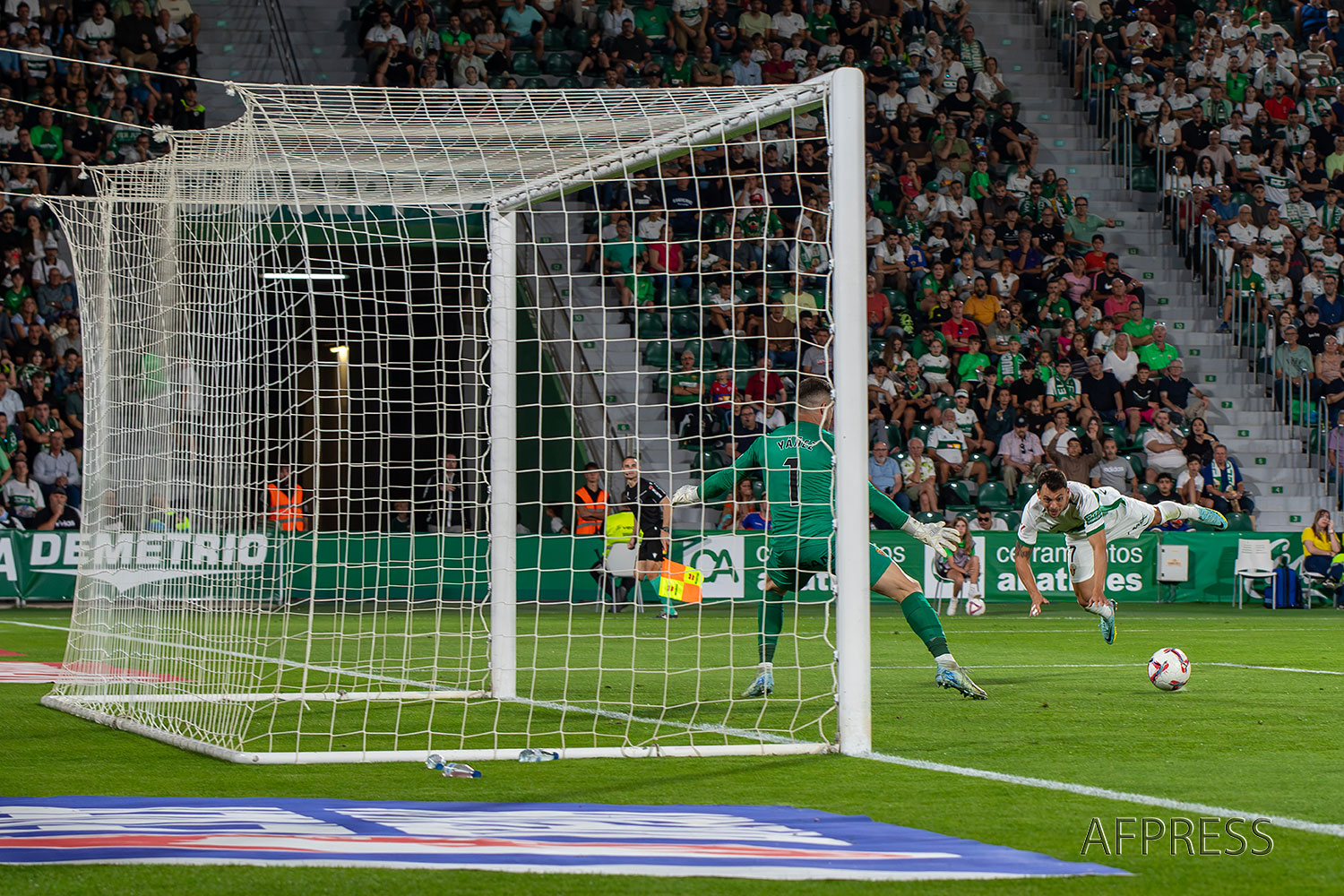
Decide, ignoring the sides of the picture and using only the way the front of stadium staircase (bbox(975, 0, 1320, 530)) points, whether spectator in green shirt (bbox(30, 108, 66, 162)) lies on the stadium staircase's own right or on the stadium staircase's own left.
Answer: on the stadium staircase's own right

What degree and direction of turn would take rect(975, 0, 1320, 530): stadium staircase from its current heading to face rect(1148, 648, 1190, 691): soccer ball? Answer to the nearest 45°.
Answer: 0° — it already faces it

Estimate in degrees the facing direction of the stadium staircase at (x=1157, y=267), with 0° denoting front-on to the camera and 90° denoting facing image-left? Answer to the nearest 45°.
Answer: approximately 0°

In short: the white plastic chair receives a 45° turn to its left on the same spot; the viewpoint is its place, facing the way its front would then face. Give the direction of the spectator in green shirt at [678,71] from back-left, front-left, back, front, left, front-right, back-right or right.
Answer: back-right

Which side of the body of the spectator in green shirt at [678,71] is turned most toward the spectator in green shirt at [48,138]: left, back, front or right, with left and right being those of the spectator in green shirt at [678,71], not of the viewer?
right

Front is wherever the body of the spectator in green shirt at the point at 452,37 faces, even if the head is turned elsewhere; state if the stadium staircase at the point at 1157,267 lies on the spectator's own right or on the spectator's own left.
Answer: on the spectator's own left
